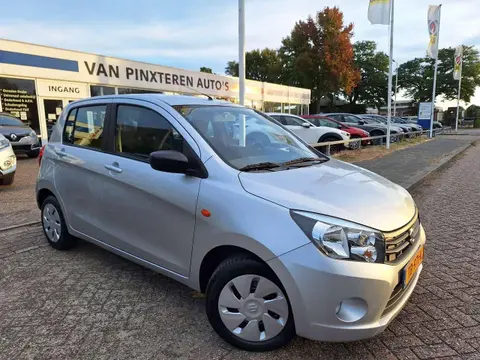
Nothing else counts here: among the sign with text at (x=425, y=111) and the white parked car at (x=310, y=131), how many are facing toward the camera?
1

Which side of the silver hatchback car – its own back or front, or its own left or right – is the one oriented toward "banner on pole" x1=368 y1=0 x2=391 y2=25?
left

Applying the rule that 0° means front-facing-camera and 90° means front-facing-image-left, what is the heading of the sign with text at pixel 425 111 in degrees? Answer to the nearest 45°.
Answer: approximately 0°

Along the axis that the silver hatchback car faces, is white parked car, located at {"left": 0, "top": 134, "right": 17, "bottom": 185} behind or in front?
behind

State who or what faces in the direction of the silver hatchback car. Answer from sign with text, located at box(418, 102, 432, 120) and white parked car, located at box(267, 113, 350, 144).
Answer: the sign with text

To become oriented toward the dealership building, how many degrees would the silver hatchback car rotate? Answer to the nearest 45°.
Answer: approximately 180°
